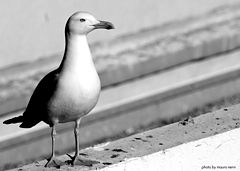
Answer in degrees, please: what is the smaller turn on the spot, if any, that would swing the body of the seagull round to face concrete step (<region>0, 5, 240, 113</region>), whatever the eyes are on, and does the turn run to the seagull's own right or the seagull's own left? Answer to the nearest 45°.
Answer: approximately 135° to the seagull's own left

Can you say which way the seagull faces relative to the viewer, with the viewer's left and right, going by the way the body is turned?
facing the viewer and to the right of the viewer
